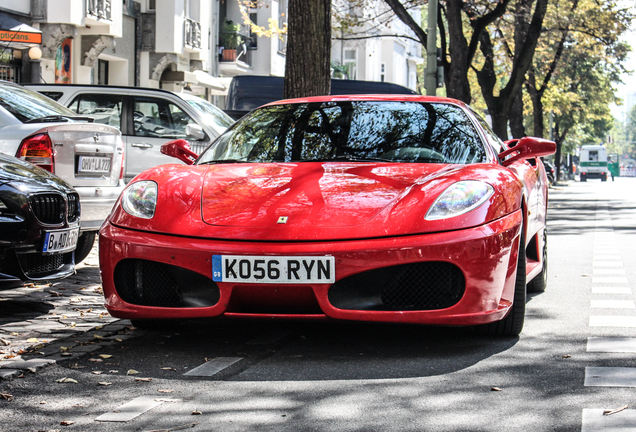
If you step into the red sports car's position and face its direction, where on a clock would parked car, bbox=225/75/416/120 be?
The parked car is roughly at 6 o'clock from the red sports car.

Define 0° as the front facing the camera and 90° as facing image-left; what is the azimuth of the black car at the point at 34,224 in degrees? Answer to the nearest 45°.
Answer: approximately 315°

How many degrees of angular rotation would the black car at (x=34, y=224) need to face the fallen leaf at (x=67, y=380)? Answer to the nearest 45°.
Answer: approximately 45° to its right

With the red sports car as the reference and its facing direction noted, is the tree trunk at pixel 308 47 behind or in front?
behind

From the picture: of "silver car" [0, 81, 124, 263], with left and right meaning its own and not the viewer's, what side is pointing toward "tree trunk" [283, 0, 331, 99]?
right

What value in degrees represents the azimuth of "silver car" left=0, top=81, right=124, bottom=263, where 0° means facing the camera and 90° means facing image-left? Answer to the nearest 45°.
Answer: approximately 135°

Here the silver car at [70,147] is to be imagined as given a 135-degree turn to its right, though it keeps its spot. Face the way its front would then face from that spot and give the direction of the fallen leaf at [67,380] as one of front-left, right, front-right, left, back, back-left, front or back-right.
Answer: right
